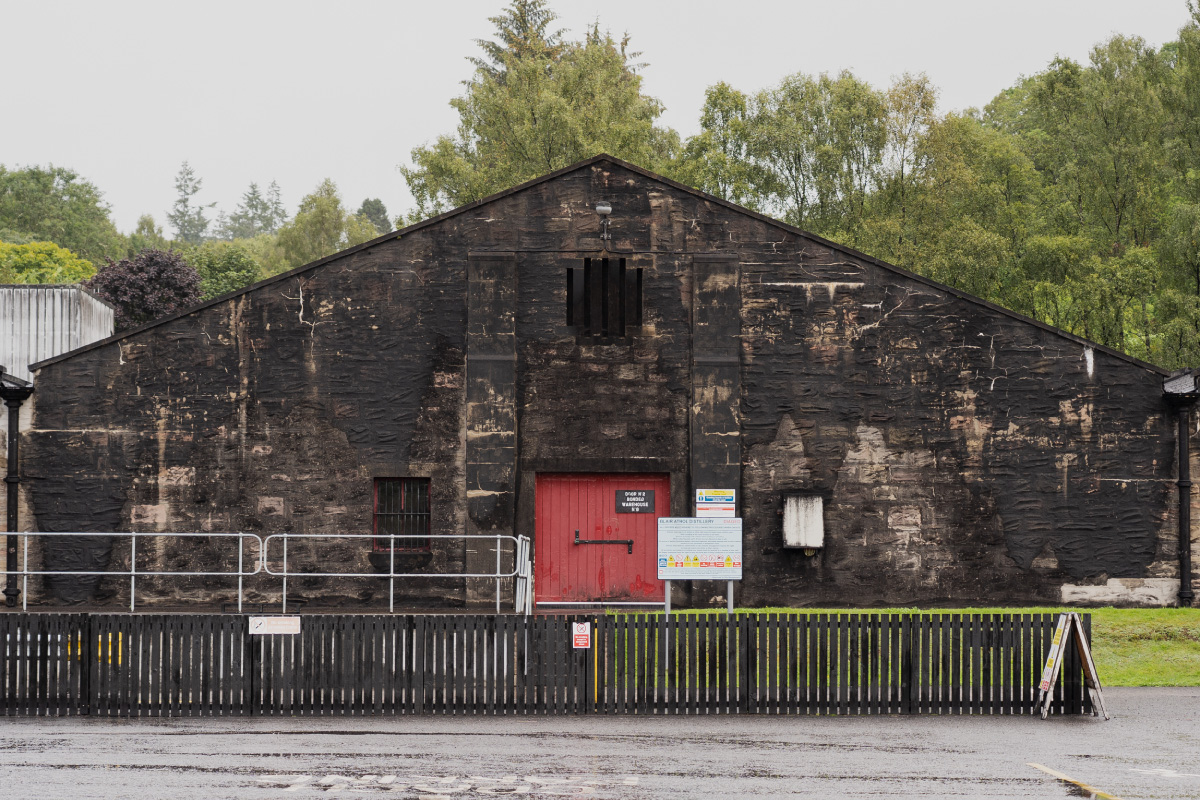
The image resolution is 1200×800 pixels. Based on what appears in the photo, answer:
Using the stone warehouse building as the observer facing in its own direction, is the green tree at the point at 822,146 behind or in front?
behind

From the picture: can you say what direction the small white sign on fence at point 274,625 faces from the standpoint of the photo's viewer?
facing the viewer

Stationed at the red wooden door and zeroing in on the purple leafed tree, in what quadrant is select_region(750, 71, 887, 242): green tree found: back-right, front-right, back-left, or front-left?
front-right

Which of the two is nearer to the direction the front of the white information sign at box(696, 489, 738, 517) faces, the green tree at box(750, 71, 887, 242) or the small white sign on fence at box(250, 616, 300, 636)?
the small white sign on fence

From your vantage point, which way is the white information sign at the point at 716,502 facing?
toward the camera

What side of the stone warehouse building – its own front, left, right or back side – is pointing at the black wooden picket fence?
front

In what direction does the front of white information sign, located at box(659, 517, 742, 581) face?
toward the camera

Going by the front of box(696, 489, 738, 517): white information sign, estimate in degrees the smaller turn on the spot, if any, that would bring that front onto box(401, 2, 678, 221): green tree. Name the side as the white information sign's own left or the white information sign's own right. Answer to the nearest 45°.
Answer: approximately 180°

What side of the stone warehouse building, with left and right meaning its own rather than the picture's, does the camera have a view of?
front

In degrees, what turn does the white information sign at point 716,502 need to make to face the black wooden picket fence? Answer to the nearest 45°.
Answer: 0° — it already faces it

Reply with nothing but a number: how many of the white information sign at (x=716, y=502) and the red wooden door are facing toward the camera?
2

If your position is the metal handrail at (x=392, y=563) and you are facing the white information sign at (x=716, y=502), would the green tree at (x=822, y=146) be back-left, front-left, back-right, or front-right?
front-left

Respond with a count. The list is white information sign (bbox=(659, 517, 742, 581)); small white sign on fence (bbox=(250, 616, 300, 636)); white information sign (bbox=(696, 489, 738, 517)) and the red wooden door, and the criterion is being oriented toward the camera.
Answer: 4
